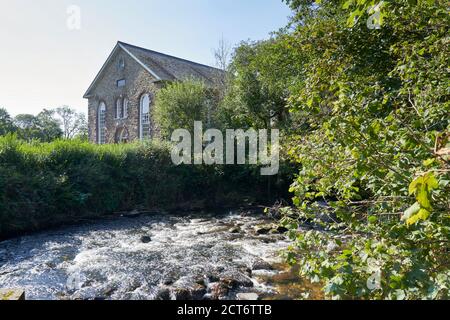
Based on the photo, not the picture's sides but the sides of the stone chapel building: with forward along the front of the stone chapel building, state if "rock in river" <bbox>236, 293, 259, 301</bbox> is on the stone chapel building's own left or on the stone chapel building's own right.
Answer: on the stone chapel building's own left

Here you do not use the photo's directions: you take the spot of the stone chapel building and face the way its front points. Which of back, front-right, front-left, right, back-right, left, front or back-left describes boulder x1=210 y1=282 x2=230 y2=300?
front-left

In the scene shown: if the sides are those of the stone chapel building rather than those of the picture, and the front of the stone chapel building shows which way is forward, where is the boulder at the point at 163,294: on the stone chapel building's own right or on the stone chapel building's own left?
on the stone chapel building's own left

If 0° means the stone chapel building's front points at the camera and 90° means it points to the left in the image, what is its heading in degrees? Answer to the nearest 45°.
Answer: approximately 45°

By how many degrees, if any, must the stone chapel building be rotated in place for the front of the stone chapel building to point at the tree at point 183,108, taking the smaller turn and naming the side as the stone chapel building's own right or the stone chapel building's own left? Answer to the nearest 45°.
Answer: approximately 45° to the stone chapel building's own left

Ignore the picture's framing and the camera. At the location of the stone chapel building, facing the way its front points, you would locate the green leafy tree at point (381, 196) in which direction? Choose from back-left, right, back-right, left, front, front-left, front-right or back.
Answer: front-left

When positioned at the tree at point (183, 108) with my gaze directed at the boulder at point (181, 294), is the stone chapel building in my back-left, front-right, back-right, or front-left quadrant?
back-right

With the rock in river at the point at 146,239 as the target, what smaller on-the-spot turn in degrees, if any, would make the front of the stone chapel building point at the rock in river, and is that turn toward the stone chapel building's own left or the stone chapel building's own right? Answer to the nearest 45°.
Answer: approximately 45° to the stone chapel building's own left

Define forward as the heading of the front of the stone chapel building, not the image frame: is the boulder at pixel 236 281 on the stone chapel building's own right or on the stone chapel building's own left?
on the stone chapel building's own left

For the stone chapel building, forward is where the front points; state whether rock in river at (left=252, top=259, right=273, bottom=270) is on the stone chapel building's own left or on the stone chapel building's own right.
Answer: on the stone chapel building's own left
